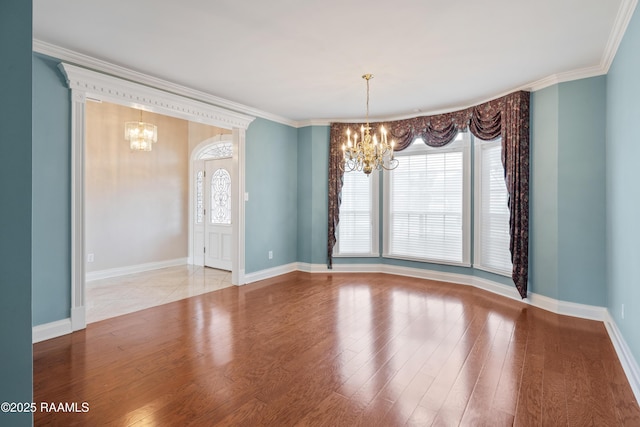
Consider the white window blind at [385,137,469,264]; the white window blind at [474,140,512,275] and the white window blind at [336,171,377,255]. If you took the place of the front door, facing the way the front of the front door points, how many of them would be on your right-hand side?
0

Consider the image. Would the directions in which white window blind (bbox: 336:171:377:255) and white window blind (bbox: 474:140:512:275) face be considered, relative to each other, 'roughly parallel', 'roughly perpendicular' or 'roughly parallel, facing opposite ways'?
roughly perpendicular

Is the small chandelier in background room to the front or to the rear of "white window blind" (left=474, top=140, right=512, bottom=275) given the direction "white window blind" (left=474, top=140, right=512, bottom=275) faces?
to the front

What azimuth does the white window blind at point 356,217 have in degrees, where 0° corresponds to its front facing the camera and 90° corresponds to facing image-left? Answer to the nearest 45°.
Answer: approximately 0°

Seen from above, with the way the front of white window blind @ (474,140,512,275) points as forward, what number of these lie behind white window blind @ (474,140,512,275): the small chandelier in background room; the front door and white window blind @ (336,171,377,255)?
0

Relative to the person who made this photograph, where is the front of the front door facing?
facing the viewer and to the left of the viewer

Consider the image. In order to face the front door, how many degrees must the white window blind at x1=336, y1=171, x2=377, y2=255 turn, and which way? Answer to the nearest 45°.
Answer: approximately 90° to its right

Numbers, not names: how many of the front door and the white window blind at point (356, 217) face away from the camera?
0

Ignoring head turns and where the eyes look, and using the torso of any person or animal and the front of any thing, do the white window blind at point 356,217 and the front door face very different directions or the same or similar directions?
same or similar directions

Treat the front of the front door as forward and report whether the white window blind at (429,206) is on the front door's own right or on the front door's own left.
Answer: on the front door's own left

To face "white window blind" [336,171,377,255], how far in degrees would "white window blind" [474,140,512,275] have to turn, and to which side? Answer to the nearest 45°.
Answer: approximately 45° to its right

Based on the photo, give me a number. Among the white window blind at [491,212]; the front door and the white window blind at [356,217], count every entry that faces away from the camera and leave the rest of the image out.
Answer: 0

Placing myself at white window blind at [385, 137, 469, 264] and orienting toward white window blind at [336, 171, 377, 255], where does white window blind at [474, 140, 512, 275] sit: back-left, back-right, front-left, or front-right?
back-left

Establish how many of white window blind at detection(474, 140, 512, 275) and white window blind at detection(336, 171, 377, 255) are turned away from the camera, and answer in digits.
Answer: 0
